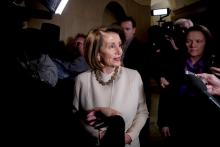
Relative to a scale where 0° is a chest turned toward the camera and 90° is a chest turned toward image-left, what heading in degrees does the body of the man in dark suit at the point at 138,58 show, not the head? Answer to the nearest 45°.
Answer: approximately 45°
